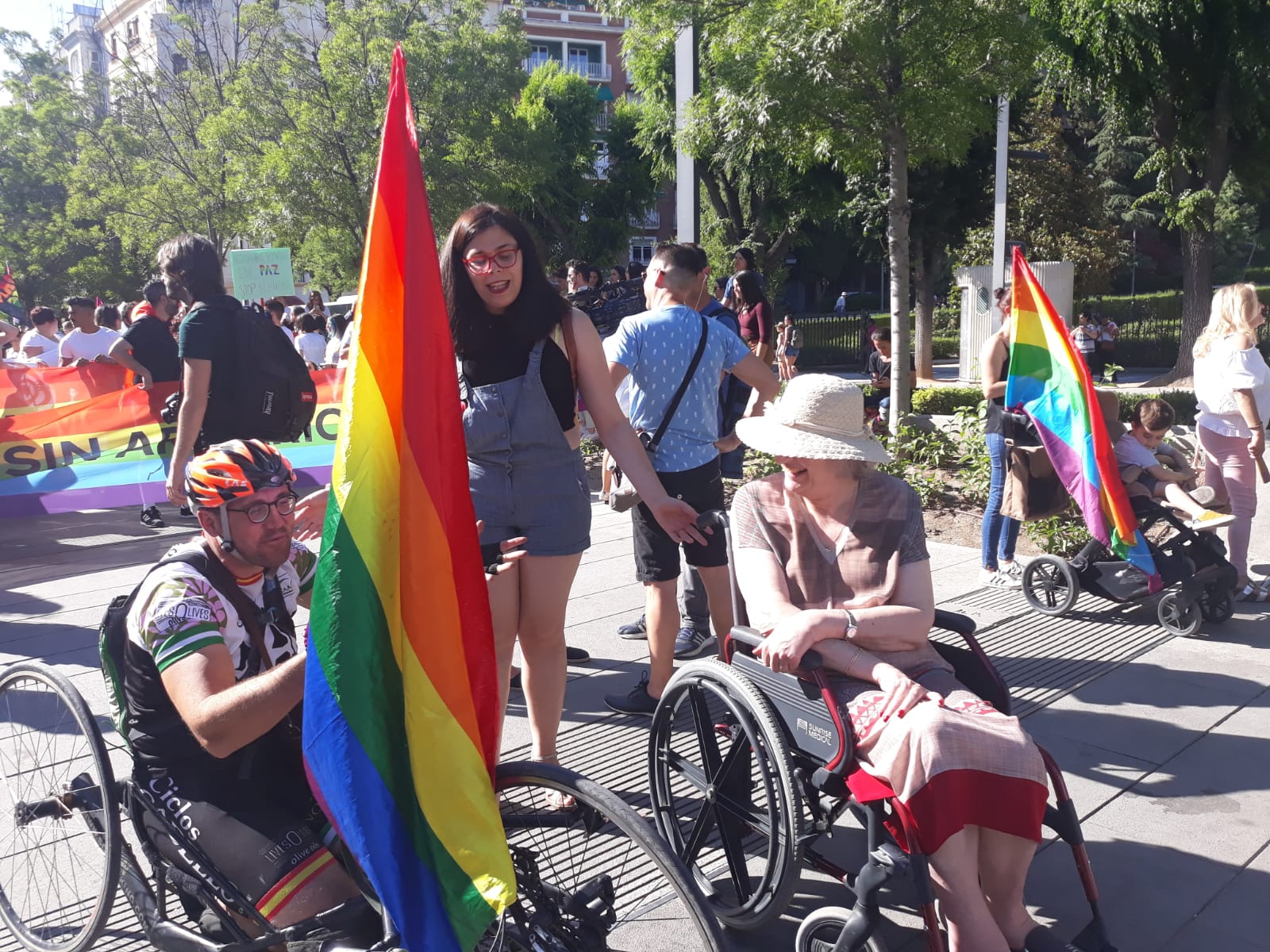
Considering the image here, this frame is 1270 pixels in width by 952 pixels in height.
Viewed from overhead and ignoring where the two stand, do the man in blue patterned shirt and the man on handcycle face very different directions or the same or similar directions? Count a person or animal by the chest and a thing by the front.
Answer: very different directions

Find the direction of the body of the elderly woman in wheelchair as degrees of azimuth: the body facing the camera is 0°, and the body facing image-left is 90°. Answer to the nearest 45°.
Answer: approximately 315°

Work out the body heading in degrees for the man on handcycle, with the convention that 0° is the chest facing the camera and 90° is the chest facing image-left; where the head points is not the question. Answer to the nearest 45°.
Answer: approximately 315°

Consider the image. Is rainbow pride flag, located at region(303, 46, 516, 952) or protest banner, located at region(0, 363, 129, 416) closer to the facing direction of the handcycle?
the rainbow pride flag

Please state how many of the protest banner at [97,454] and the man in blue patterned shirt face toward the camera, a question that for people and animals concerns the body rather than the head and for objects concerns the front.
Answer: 1

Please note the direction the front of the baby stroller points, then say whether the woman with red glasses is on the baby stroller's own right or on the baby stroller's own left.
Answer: on the baby stroller's own right
